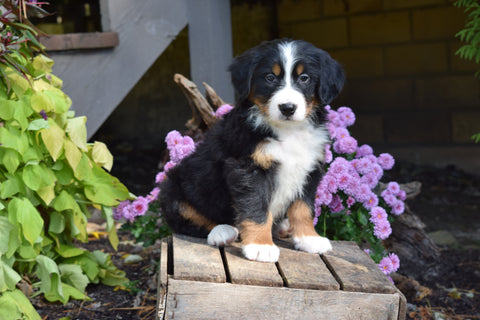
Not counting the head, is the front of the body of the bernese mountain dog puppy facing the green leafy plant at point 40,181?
no

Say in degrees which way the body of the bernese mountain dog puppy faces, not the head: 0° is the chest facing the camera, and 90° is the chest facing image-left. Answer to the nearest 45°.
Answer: approximately 315°

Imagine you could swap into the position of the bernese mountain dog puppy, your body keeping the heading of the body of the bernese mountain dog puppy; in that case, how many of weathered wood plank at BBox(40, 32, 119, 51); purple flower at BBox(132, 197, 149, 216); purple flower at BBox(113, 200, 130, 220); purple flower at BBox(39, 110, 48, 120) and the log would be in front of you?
0

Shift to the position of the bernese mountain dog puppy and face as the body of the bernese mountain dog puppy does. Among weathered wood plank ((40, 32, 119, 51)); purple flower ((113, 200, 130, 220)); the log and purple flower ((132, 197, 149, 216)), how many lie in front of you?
0

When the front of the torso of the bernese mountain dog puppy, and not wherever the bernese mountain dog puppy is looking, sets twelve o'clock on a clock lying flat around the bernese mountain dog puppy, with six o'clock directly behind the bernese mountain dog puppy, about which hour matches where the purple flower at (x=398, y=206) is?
The purple flower is roughly at 9 o'clock from the bernese mountain dog puppy.

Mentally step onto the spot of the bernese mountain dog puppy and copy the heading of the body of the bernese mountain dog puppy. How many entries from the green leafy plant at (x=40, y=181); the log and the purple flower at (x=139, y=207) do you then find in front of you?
0

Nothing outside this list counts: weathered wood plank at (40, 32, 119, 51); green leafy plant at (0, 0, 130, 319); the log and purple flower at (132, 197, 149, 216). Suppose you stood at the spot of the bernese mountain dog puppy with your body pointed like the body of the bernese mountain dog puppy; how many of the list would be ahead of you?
0

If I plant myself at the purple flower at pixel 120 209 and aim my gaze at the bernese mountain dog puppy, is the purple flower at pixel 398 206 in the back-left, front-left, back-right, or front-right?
front-left

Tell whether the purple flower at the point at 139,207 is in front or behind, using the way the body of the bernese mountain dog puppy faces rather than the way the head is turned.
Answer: behind

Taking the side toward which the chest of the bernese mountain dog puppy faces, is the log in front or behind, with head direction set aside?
behind

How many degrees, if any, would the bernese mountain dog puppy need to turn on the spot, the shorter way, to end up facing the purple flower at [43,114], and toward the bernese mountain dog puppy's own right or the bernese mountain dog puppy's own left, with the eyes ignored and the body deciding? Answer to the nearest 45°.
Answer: approximately 135° to the bernese mountain dog puppy's own right

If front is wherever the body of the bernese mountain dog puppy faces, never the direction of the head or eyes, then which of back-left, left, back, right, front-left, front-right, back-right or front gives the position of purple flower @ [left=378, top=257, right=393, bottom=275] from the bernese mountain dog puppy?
left

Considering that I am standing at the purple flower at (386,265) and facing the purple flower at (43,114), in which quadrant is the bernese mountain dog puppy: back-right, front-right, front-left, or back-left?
front-left
